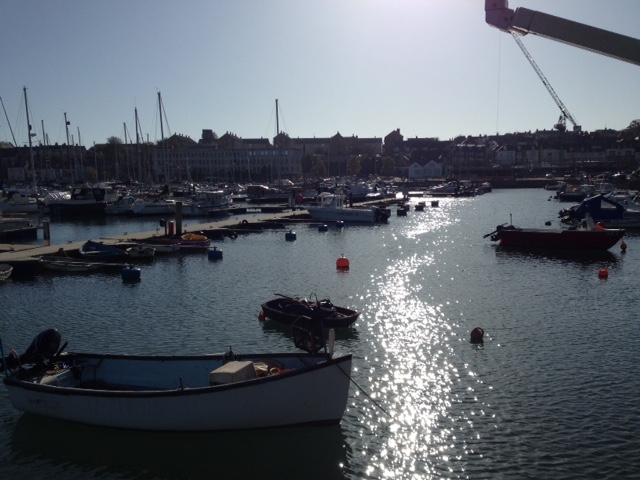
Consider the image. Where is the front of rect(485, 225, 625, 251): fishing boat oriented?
to the viewer's right

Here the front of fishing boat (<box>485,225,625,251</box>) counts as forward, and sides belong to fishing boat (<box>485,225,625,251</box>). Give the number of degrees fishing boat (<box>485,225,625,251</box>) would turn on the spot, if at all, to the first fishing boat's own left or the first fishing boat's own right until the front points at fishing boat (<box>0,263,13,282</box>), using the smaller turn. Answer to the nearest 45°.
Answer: approximately 135° to the first fishing boat's own right

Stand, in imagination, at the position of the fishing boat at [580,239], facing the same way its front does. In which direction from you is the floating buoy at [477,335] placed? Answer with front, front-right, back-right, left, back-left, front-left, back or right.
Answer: right

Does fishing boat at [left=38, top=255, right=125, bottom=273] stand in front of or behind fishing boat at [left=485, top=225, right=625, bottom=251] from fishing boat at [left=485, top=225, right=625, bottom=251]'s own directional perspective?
behind

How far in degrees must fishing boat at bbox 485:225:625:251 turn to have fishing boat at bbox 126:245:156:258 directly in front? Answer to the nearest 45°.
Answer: approximately 135° to its right
